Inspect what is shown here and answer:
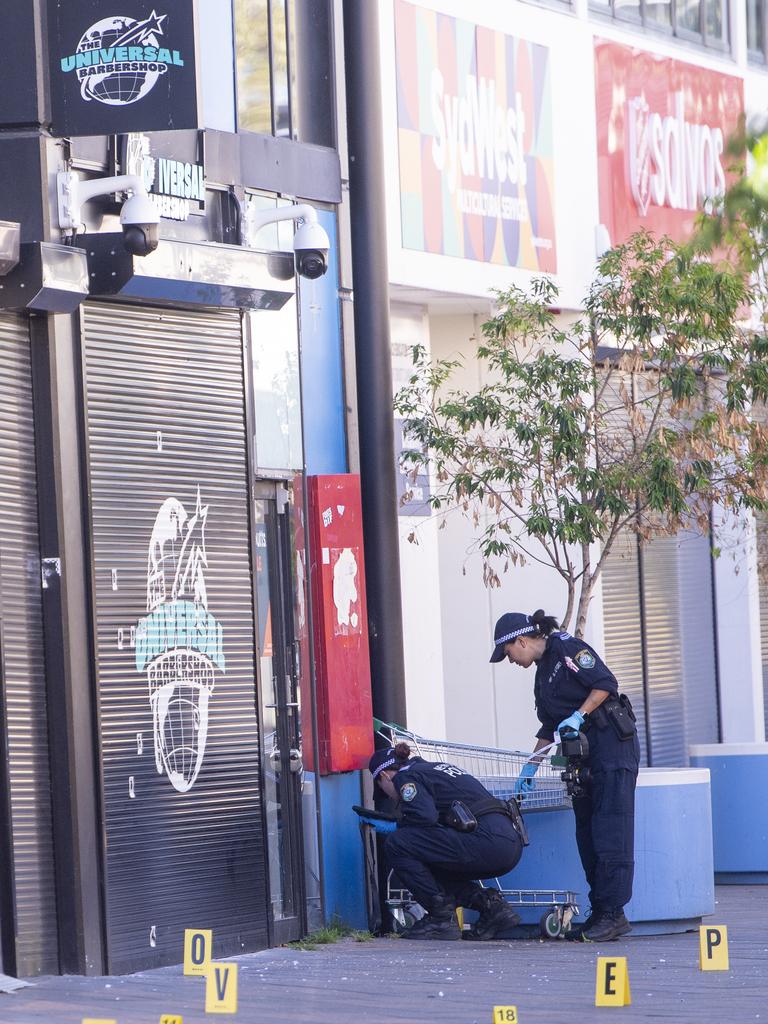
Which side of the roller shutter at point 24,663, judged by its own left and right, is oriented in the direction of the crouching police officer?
left

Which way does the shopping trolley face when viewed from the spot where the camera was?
facing to the right of the viewer

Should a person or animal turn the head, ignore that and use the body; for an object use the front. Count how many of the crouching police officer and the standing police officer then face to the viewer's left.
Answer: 2

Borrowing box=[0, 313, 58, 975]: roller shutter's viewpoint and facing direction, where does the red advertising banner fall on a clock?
The red advertising banner is roughly at 9 o'clock from the roller shutter.

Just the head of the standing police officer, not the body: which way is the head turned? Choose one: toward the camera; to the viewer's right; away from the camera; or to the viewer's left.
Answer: to the viewer's left

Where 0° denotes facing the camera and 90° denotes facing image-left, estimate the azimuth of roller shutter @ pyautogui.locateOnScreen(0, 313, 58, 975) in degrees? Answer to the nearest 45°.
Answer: approximately 315°

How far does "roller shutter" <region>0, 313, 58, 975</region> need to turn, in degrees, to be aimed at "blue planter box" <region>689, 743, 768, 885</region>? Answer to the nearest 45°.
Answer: approximately 90° to its left

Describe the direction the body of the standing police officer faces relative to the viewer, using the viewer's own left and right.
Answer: facing to the left of the viewer

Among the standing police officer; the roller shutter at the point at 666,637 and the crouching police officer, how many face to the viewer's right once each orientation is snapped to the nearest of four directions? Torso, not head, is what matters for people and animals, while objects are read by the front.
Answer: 0

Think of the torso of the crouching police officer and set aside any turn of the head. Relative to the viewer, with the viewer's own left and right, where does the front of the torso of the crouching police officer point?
facing to the left of the viewer

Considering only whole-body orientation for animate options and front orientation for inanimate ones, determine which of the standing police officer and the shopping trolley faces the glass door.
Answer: the standing police officer

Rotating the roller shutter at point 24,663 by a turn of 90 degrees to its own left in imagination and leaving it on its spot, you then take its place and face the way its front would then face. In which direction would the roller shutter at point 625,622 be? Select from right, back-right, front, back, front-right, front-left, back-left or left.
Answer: front

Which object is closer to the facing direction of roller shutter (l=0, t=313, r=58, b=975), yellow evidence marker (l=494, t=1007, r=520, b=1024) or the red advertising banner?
the yellow evidence marker

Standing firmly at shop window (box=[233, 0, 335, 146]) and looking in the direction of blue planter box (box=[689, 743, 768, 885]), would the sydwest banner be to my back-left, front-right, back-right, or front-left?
front-left

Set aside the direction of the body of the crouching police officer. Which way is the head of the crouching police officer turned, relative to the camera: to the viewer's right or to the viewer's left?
to the viewer's left

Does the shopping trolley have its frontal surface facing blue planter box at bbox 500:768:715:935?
yes
